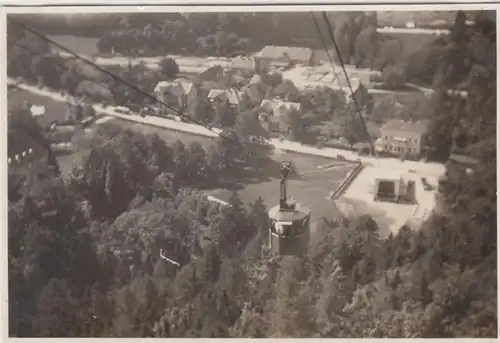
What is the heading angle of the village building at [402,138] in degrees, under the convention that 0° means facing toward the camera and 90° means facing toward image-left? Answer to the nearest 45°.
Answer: approximately 0°
